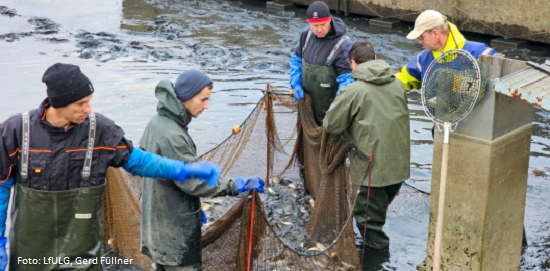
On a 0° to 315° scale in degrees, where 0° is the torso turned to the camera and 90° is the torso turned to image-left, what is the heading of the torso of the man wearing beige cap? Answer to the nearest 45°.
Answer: approximately 45°

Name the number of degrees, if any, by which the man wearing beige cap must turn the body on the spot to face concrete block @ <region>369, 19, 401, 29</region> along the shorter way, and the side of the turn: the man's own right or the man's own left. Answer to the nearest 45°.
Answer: approximately 135° to the man's own right

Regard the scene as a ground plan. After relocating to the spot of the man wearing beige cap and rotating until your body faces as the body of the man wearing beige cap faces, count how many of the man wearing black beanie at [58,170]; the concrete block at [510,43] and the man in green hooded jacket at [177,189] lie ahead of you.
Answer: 2

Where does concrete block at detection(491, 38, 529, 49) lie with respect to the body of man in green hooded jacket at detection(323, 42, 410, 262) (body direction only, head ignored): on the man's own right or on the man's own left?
on the man's own right

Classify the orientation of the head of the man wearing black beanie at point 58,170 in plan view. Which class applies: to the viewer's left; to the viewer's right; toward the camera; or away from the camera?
to the viewer's right
